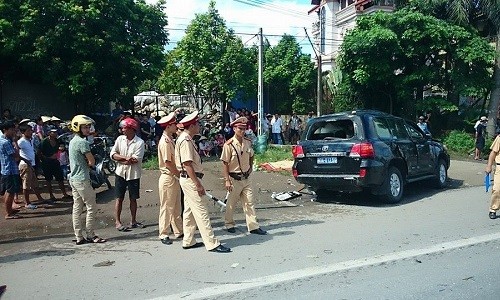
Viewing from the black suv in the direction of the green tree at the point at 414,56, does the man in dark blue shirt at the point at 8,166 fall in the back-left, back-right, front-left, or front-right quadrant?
back-left

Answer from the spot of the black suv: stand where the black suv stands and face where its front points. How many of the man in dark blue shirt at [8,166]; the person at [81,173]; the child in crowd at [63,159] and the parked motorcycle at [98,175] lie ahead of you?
0

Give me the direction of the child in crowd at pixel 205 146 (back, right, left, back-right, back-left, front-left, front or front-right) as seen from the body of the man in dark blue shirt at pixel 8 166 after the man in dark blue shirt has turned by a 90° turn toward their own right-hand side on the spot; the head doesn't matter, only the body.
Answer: back-left

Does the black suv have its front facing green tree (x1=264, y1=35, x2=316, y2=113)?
no

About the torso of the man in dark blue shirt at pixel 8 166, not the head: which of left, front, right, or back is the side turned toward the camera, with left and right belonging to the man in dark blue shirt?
right

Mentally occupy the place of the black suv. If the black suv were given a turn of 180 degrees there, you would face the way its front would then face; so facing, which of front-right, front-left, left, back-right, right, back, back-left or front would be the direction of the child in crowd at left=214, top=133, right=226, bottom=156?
right

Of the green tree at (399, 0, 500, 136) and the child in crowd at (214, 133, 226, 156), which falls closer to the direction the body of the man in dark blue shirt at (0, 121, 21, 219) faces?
the green tree

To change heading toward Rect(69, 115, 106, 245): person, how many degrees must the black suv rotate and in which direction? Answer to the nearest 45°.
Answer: approximately 180°

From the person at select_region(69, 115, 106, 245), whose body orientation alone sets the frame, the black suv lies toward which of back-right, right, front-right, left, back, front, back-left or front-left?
front

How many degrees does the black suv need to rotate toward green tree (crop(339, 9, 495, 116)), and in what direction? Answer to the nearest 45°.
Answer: approximately 45° to its left

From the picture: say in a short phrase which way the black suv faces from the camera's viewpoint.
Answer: facing away from the viewer and to the right of the viewer

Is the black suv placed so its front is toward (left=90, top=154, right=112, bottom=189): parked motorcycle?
no

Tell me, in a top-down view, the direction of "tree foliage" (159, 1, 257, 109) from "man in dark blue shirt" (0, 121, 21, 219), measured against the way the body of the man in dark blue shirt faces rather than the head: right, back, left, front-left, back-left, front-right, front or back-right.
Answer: front-left

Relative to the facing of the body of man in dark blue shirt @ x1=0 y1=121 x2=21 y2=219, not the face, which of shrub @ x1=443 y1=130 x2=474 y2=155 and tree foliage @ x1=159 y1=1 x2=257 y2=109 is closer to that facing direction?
the shrub

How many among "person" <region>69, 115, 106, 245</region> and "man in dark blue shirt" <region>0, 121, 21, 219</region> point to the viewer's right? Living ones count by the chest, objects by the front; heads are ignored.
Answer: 2

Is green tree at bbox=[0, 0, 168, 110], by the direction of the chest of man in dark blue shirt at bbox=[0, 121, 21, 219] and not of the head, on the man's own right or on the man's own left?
on the man's own left
